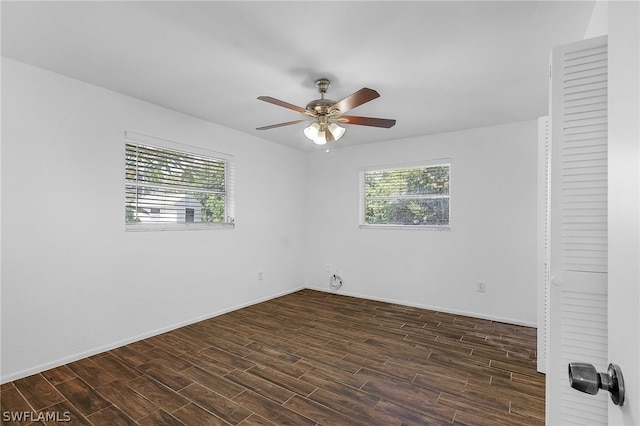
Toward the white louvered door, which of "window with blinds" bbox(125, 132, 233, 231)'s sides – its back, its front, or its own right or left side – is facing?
front

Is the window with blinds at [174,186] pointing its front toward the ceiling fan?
yes

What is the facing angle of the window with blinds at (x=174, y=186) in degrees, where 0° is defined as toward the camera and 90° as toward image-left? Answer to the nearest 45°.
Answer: approximately 315°

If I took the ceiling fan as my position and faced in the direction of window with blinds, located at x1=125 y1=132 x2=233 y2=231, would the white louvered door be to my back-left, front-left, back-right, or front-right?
back-left

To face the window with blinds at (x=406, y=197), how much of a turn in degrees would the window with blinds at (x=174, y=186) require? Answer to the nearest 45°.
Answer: approximately 45° to its left
